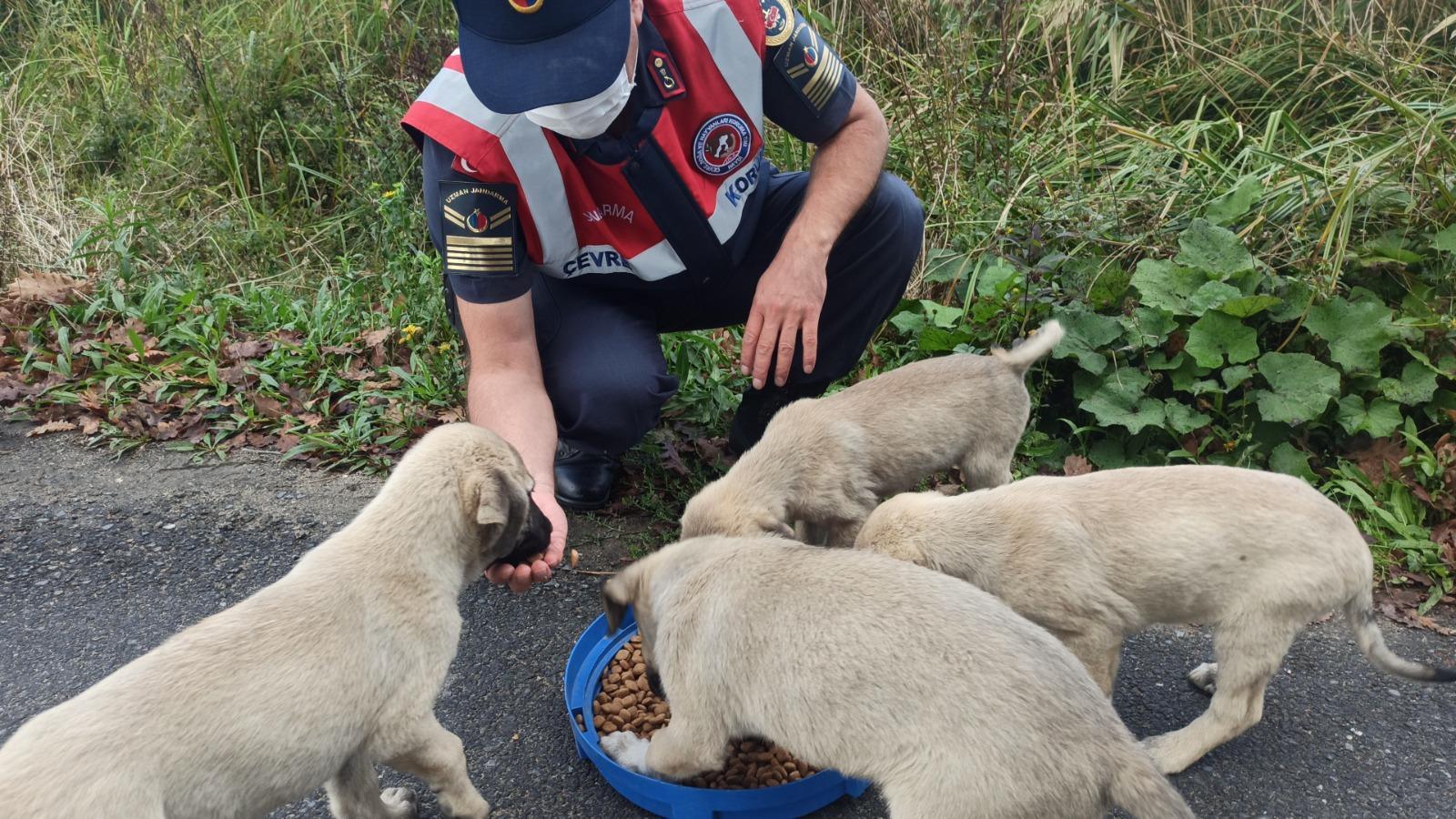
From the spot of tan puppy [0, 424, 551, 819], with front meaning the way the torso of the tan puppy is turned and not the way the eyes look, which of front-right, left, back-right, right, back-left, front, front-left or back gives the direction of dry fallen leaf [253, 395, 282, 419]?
left

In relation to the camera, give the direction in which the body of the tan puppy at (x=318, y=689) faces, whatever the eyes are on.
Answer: to the viewer's right

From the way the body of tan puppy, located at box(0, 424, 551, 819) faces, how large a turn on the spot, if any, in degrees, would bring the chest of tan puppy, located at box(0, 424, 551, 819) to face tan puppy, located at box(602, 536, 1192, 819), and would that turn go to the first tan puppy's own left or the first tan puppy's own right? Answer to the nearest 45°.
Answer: approximately 45° to the first tan puppy's own right

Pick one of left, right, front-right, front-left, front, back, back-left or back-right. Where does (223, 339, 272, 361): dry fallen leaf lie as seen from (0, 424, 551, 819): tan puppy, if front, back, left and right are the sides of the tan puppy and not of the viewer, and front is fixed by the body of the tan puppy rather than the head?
left

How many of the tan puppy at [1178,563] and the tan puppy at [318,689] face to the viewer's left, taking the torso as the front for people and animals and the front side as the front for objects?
1

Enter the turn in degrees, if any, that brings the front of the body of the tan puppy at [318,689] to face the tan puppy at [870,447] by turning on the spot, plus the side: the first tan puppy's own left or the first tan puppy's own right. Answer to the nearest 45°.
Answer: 0° — it already faces it

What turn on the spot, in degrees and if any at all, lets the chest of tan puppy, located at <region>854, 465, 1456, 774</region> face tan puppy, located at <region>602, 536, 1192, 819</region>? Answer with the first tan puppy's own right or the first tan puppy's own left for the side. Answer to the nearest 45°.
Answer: approximately 45° to the first tan puppy's own left

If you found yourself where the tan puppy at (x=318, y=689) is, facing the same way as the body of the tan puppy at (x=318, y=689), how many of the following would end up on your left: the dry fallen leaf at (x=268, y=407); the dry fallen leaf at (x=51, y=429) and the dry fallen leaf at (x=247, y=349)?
3

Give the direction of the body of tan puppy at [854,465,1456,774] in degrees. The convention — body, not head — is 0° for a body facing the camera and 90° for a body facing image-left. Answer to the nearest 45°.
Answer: approximately 90°

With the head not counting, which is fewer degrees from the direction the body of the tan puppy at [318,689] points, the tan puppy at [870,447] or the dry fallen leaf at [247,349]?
the tan puppy
